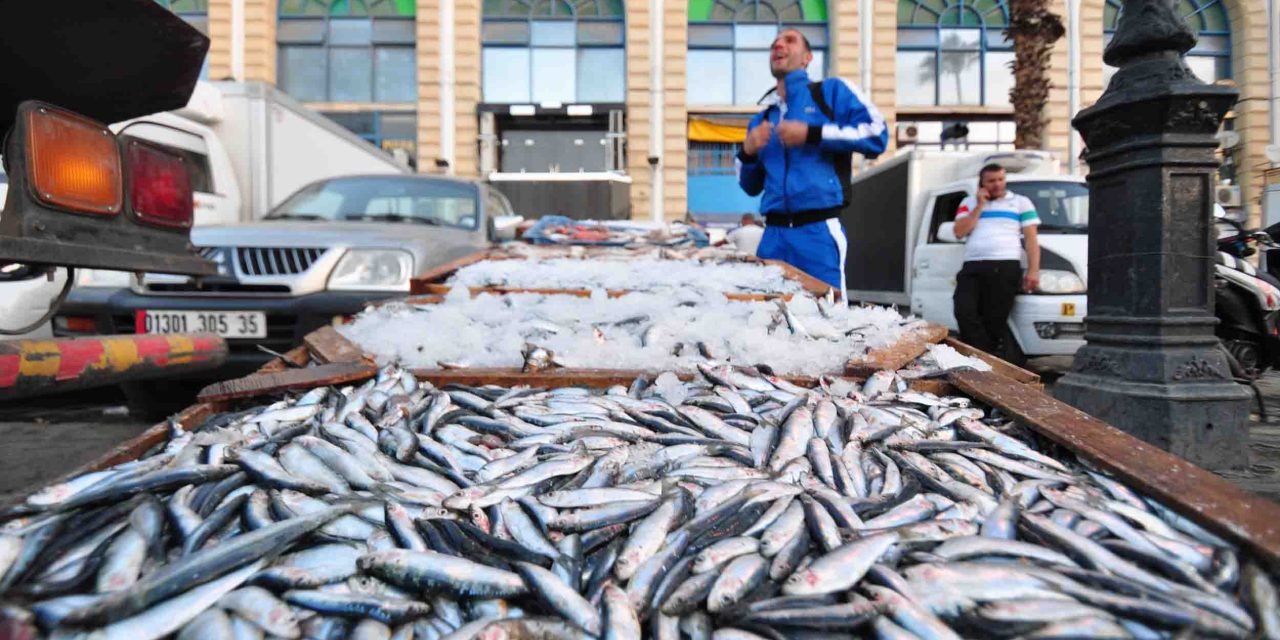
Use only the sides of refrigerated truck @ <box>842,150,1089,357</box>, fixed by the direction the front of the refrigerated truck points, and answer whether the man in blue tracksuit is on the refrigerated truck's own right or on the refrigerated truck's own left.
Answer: on the refrigerated truck's own right

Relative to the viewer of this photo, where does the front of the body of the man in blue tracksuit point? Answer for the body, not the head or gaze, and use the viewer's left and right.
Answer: facing the viewer and to the left of the viewer

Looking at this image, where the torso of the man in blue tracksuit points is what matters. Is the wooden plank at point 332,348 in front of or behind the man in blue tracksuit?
in front

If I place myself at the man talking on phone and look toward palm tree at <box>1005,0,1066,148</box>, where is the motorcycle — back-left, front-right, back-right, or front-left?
front-right

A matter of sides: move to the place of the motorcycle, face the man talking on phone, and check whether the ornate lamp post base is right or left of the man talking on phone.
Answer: left

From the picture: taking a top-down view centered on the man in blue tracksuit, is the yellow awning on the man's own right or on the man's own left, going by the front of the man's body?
on the man's own right

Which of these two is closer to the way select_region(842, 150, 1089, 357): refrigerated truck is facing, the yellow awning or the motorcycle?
the motorcycle

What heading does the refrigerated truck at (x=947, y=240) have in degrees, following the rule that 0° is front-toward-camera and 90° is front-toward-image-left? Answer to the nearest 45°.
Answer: approximately 315°

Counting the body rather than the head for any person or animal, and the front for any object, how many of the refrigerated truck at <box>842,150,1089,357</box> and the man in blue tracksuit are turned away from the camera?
0
